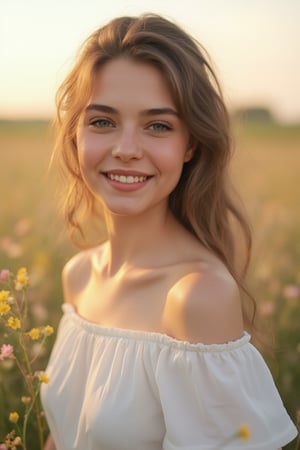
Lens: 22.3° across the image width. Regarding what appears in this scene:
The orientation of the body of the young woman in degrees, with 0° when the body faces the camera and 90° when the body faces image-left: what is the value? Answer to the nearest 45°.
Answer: approximately 45°
